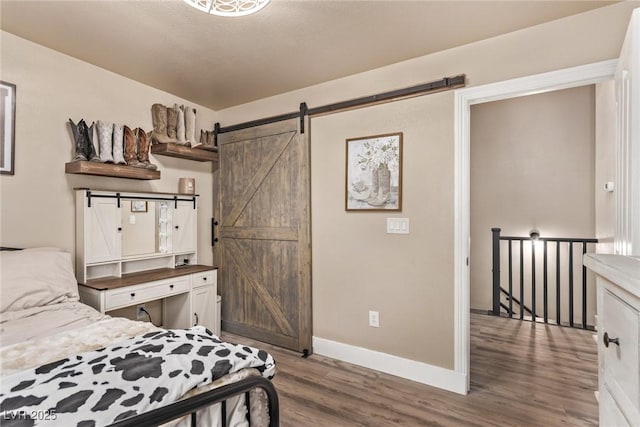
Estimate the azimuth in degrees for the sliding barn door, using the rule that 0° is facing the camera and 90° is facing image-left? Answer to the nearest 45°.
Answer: approximately 45°

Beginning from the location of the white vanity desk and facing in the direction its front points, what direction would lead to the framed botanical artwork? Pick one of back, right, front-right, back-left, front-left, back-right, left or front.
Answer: front

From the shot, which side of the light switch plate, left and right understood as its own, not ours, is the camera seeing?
front

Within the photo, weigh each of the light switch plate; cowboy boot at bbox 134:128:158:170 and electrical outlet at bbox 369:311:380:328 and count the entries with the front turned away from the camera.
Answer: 0

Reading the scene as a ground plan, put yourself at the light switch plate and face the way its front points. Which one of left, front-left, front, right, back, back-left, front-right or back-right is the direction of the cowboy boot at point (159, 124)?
right

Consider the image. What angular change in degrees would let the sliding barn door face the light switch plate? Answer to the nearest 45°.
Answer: approximately 90° to its left

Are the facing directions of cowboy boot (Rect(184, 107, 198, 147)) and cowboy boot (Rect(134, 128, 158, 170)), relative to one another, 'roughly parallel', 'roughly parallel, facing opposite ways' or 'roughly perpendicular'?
roughly parallel

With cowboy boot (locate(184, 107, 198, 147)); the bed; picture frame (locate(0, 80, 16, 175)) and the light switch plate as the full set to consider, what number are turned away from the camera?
0

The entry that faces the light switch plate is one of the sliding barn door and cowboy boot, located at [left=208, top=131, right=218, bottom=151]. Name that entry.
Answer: the cowboy boot

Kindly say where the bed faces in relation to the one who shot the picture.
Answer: facing the viewer and to the right of the viewer

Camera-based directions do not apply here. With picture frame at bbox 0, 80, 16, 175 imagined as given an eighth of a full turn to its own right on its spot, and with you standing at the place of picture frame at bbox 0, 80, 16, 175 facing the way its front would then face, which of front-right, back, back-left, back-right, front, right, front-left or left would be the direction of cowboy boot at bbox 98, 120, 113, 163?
left
